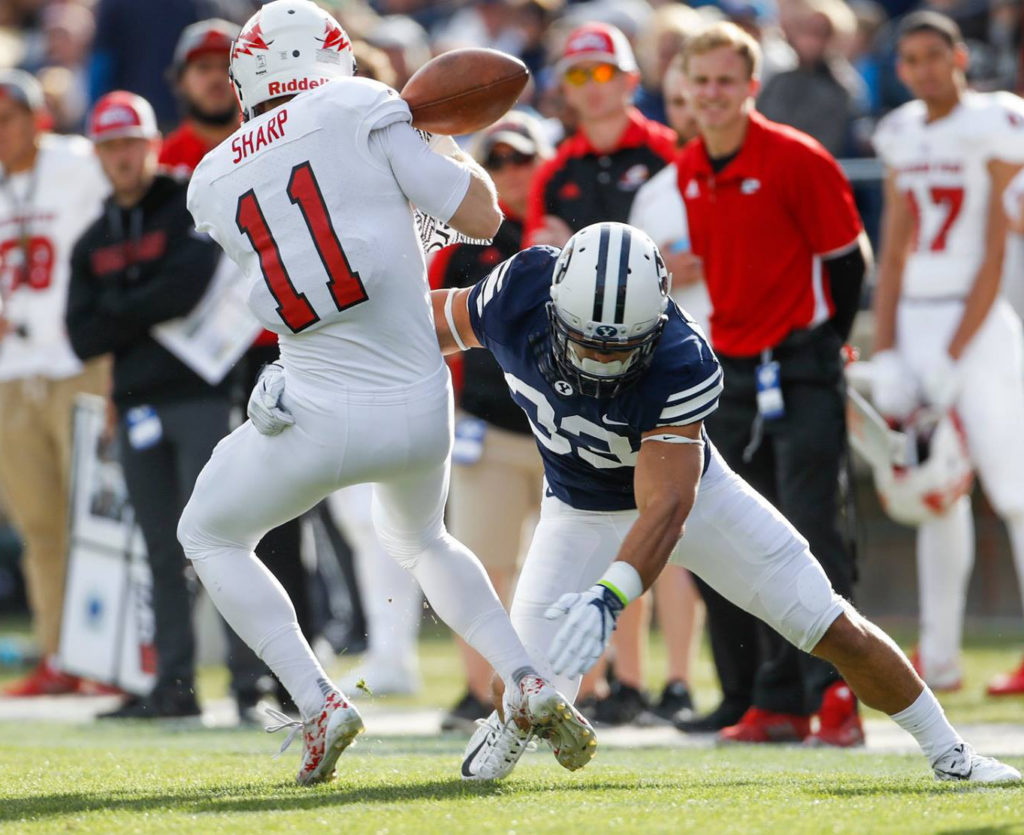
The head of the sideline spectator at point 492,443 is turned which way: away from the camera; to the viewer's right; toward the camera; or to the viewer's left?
toward the camera

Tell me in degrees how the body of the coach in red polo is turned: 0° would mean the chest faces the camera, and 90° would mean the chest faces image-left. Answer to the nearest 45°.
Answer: approximately 45°

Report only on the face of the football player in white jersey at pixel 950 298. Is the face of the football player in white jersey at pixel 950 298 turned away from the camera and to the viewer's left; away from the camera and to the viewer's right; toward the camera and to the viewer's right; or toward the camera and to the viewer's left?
toward the camera and to the viewer's left

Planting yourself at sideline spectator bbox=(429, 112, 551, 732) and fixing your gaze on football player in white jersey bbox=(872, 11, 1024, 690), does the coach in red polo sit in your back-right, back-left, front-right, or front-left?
front-right

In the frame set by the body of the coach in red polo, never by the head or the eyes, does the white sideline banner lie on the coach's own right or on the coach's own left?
on the coach's own right

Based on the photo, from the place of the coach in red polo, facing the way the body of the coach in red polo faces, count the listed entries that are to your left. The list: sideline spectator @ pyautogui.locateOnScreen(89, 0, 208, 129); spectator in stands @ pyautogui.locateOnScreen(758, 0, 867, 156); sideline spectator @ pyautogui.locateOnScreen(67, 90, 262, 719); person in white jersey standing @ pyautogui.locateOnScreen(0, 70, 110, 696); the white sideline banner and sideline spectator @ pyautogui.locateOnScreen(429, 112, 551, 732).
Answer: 0

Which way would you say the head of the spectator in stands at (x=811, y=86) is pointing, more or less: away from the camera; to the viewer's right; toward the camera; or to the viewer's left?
toward the camera

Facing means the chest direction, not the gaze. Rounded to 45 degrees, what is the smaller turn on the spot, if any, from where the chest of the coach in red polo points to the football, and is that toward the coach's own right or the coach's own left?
0° — they already face it

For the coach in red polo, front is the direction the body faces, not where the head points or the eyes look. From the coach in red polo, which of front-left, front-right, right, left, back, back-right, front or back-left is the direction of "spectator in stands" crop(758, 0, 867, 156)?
back-right

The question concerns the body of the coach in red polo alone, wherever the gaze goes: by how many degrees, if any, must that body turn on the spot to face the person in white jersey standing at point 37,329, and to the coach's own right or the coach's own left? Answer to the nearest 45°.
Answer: approximately 90° to the coach's own right

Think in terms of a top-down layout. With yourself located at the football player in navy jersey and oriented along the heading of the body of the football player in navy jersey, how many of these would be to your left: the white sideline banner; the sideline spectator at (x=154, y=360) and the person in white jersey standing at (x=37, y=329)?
0

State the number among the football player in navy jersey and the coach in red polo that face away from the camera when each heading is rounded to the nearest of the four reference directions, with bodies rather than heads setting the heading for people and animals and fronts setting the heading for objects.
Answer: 0

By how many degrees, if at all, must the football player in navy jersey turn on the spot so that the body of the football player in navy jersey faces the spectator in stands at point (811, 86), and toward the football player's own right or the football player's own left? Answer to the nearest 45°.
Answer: approximately 180°

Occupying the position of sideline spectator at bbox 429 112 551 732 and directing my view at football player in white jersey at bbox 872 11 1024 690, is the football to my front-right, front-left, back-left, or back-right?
back-right

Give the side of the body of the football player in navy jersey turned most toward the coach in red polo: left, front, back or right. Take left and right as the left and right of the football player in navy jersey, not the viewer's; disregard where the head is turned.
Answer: back

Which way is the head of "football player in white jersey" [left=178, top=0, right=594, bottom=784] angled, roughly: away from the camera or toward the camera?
away from the camera

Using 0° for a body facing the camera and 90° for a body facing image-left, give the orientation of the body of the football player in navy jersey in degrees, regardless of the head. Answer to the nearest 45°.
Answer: approximately 0°
